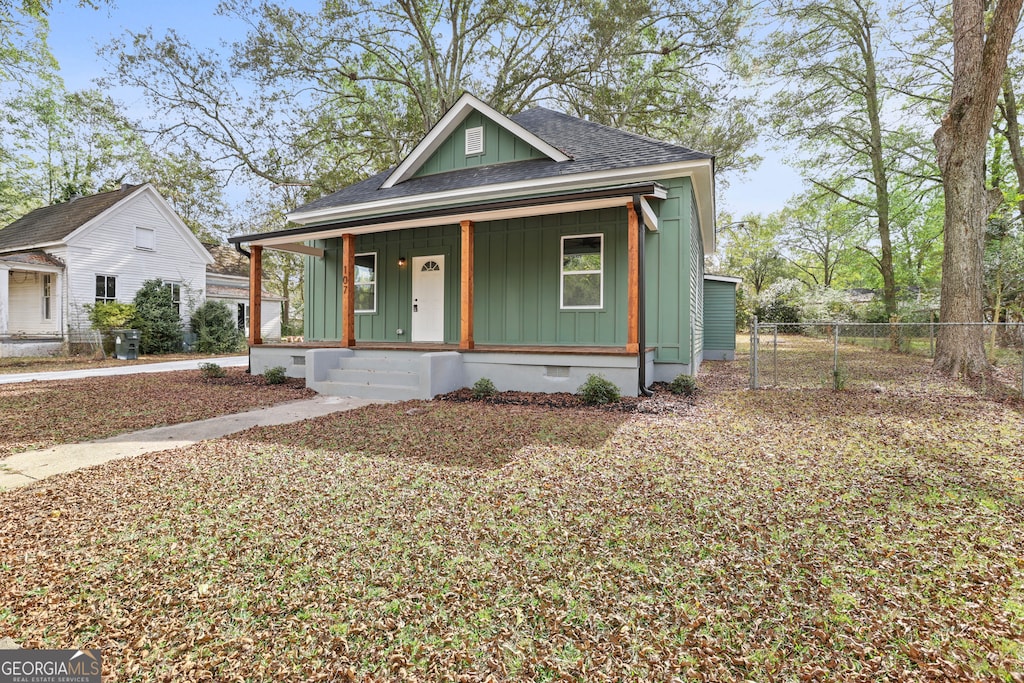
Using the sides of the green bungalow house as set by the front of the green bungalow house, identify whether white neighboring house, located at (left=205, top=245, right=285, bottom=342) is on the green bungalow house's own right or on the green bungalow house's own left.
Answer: on the green bungalow house's own right

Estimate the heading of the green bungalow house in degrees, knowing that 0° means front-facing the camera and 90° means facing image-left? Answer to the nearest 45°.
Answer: approximately 45°

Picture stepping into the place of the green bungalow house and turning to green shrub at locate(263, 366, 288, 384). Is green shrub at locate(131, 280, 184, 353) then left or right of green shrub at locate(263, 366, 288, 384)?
right

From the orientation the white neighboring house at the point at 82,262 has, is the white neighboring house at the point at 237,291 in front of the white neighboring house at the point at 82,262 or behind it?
behind

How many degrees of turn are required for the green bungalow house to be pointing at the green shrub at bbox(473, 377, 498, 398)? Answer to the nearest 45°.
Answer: approximately 45° to its left

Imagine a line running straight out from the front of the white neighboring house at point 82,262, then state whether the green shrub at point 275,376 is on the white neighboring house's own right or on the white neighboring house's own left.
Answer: on the white neighboring house's own left

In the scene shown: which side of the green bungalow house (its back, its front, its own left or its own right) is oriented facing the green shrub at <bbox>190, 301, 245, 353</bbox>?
right
